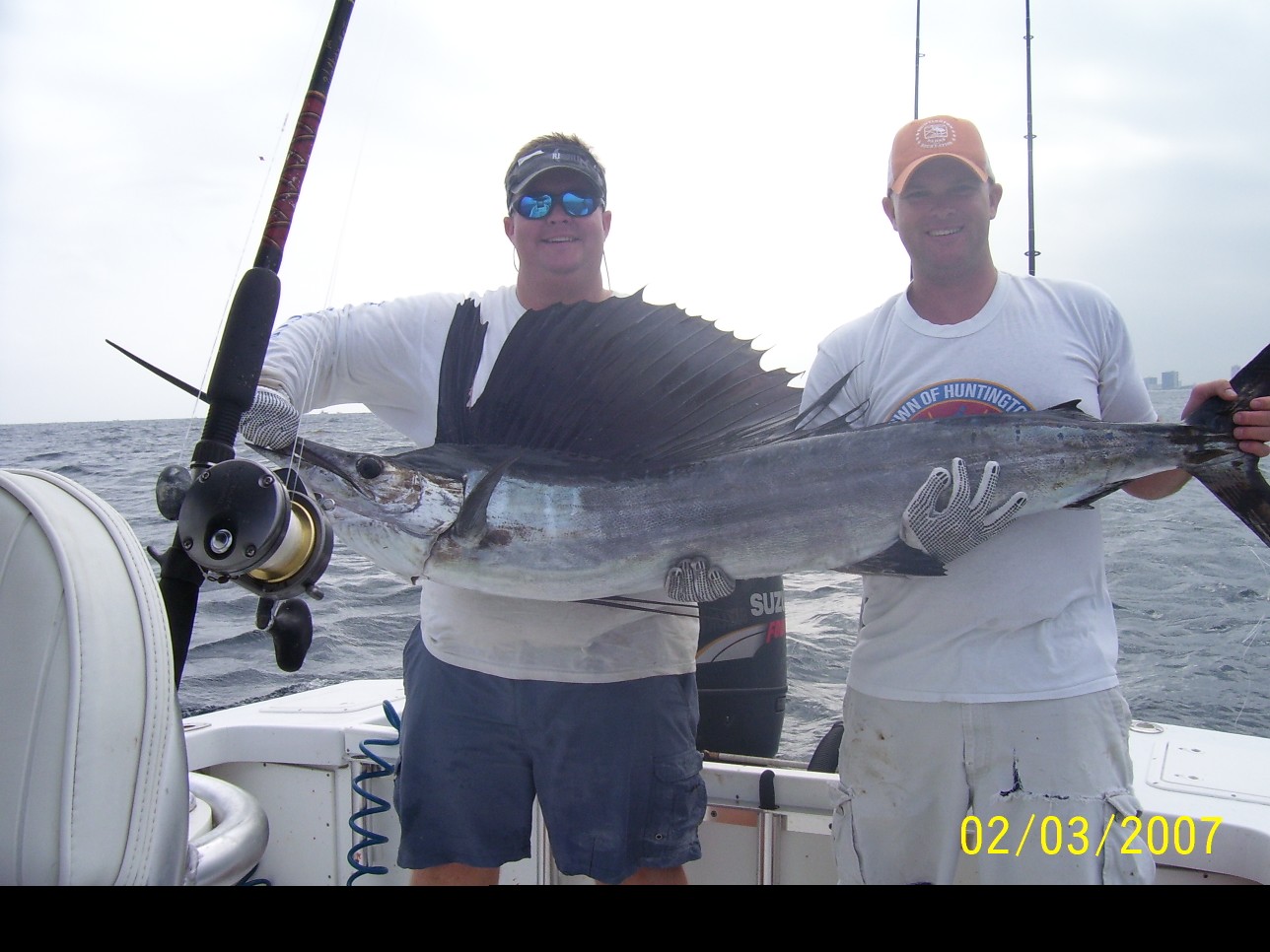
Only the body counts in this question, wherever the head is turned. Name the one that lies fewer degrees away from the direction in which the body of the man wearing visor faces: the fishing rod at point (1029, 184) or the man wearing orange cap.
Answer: the man wearing orange cap

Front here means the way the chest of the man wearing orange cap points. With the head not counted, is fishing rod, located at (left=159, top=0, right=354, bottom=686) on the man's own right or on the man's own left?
on the man's own right

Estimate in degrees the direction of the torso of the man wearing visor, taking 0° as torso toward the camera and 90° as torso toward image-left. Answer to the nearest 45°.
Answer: approximately 0°

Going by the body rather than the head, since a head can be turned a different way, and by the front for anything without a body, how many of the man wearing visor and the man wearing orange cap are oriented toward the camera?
2

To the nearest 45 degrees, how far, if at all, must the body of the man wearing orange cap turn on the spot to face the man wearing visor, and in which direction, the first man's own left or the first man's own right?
approximately 90° to the first man's own right

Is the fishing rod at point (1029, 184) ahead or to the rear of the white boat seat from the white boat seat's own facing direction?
to the rear
